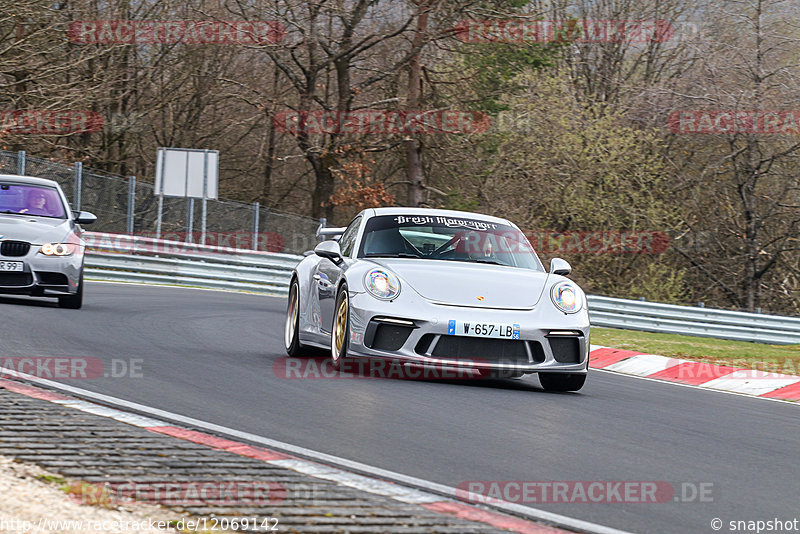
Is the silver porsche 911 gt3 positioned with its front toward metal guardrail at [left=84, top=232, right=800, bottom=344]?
no

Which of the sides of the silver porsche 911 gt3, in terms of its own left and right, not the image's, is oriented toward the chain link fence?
back

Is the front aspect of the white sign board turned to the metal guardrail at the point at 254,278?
no

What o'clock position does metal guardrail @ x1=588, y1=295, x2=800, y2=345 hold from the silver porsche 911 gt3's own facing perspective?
The metal guardrail is roughly at 8 o'clock from the silver porsche 911 gt3.

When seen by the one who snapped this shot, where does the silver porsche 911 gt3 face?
facing the viewer and to the right of the viewer
